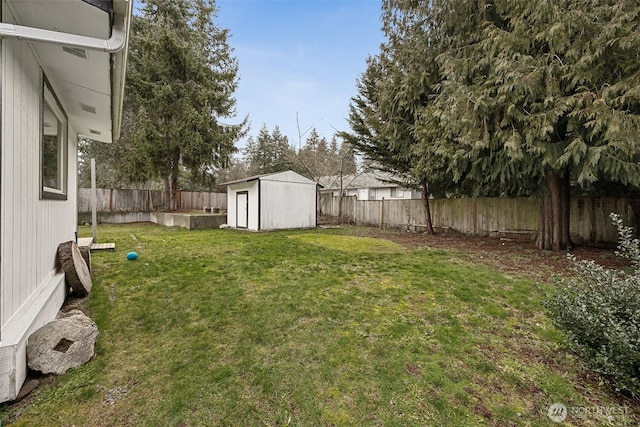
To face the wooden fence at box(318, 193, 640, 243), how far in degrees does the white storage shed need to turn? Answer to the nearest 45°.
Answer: approximately 90° to its left

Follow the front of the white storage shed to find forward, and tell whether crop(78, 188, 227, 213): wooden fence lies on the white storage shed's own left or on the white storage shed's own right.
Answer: on the white storage shed's own right

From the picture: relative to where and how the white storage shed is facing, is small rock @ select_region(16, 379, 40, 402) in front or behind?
in front

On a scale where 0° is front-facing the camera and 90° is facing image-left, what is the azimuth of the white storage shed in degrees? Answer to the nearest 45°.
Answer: approximately 45°

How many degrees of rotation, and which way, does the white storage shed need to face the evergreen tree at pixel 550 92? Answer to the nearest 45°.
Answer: approximately 90° to its left

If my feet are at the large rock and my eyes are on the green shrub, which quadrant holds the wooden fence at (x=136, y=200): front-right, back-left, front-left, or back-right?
back-left

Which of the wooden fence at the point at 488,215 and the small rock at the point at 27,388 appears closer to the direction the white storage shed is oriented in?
the small rock

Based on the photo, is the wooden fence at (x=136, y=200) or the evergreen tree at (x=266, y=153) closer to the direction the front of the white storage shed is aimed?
the wooden fence

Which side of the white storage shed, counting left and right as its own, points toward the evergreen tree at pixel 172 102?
right

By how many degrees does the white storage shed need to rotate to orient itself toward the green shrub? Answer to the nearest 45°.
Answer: approximately 45° to its left
